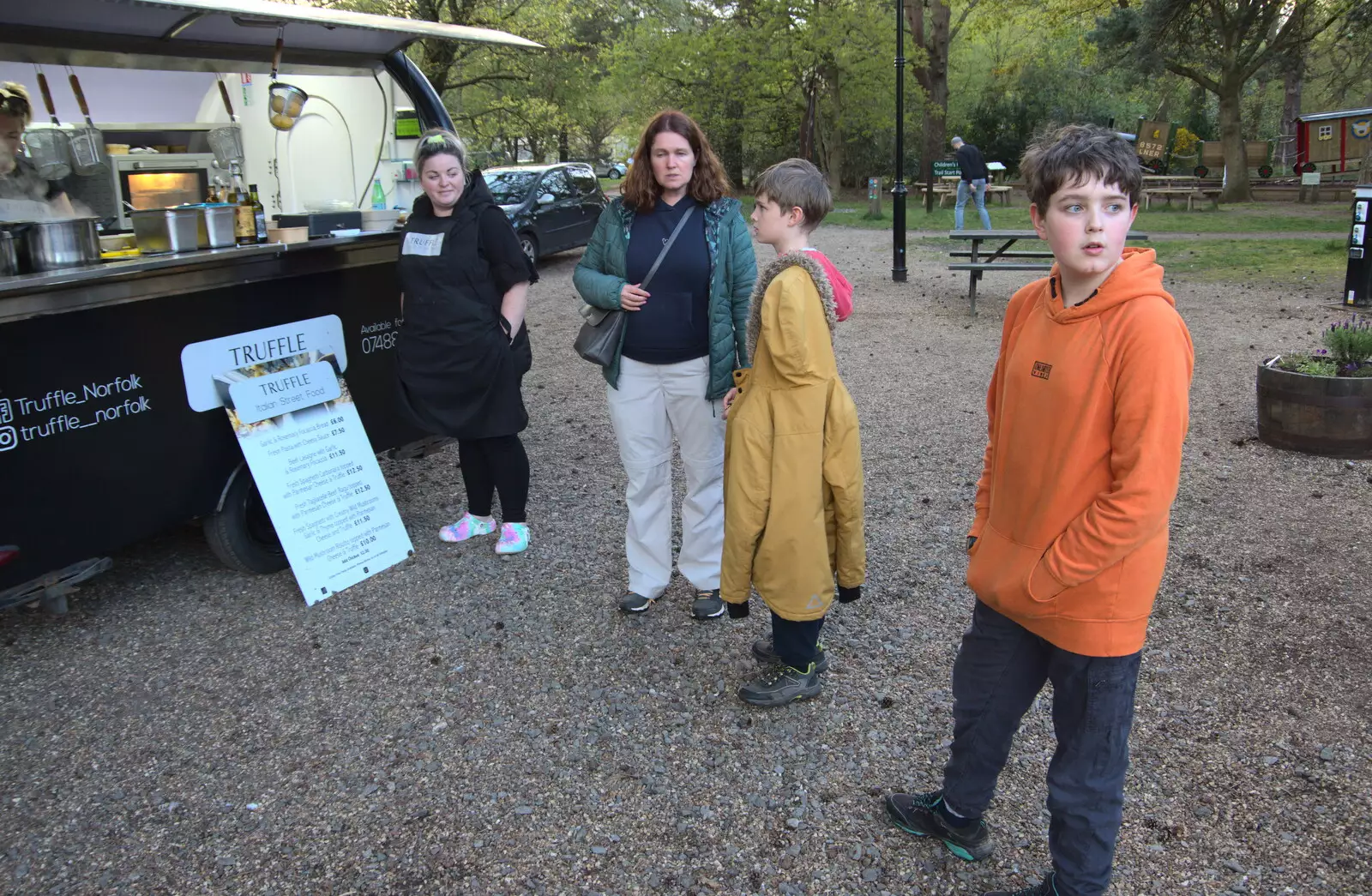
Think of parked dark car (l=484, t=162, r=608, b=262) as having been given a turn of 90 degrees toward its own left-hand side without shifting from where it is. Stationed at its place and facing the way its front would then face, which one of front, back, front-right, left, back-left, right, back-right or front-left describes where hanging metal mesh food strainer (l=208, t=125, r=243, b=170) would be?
front-right

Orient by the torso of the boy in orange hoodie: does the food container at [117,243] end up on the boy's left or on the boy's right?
on the boy's right

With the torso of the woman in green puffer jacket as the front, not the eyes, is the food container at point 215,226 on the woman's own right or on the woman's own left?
on the woman's own right

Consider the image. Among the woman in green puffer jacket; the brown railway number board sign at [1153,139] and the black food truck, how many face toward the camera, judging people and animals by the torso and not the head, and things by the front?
2

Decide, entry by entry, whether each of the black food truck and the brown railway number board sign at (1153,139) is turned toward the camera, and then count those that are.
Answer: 1

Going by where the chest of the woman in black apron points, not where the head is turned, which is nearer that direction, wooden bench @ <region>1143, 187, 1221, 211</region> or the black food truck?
the black food truck

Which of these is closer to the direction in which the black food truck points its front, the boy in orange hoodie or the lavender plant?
the lavender plant

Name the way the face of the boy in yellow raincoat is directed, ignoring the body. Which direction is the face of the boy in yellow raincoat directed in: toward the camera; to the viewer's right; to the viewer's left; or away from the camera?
to the viewer's left

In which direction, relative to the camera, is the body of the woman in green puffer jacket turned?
toward the camera

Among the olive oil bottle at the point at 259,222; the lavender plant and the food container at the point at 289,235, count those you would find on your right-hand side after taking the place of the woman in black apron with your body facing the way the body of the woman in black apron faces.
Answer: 2

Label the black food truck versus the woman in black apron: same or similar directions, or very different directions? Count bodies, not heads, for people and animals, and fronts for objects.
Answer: very different directions
